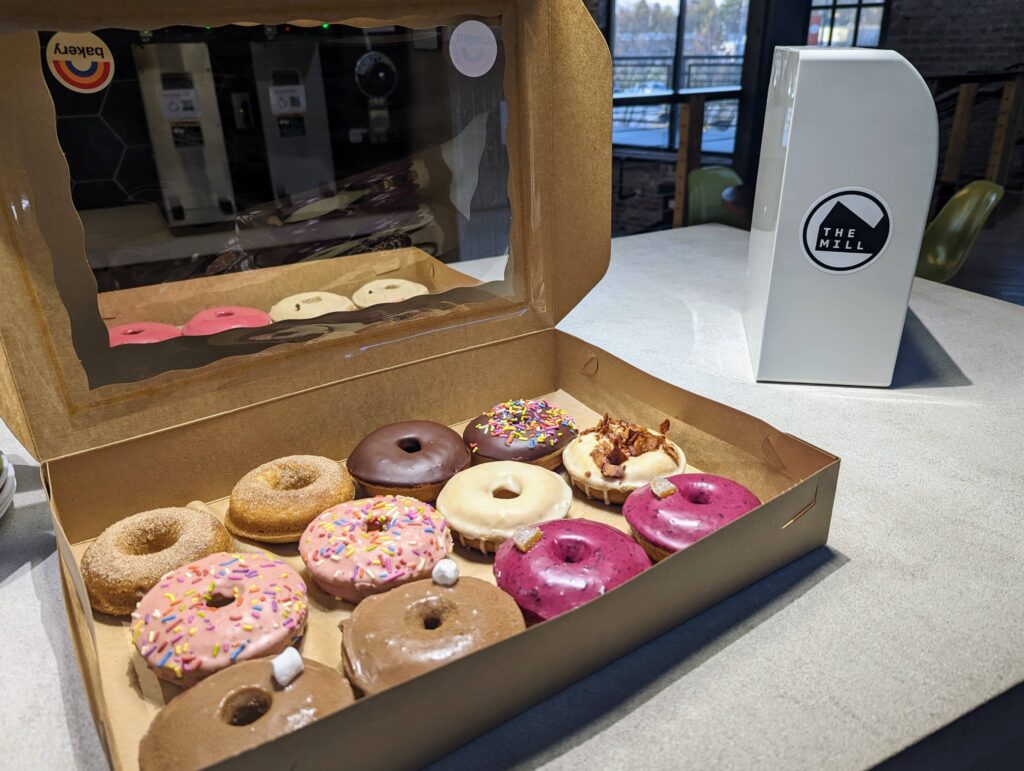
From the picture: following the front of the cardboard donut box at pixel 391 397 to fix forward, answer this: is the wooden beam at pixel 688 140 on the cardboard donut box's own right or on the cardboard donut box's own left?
on the cardboard donut box's own left

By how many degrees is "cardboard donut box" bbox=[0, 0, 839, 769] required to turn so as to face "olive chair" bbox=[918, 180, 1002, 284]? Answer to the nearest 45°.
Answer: approximately 90° to its left

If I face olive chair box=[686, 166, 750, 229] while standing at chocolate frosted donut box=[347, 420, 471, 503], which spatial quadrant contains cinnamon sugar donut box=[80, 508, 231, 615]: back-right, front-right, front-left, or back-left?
back-left

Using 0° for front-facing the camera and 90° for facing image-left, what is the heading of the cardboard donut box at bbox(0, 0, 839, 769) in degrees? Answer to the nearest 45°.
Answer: approximately 315°

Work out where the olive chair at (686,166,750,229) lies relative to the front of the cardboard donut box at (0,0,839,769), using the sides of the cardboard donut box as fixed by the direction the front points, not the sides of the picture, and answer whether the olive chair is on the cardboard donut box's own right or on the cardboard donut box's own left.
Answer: on the cardboard donut box's own left
